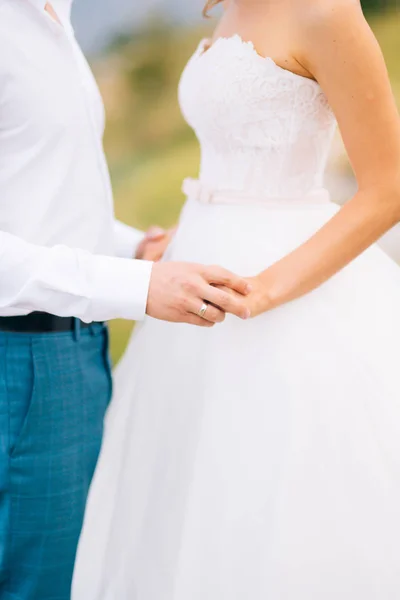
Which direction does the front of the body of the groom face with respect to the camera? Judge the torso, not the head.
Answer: to the viewer's right

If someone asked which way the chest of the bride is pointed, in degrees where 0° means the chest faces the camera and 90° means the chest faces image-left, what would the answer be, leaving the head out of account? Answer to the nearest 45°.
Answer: approximately 45°

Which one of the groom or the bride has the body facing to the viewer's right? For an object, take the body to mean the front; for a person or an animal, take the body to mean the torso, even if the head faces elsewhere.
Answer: the groom

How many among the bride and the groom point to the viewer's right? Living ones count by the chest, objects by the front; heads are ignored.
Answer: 1
